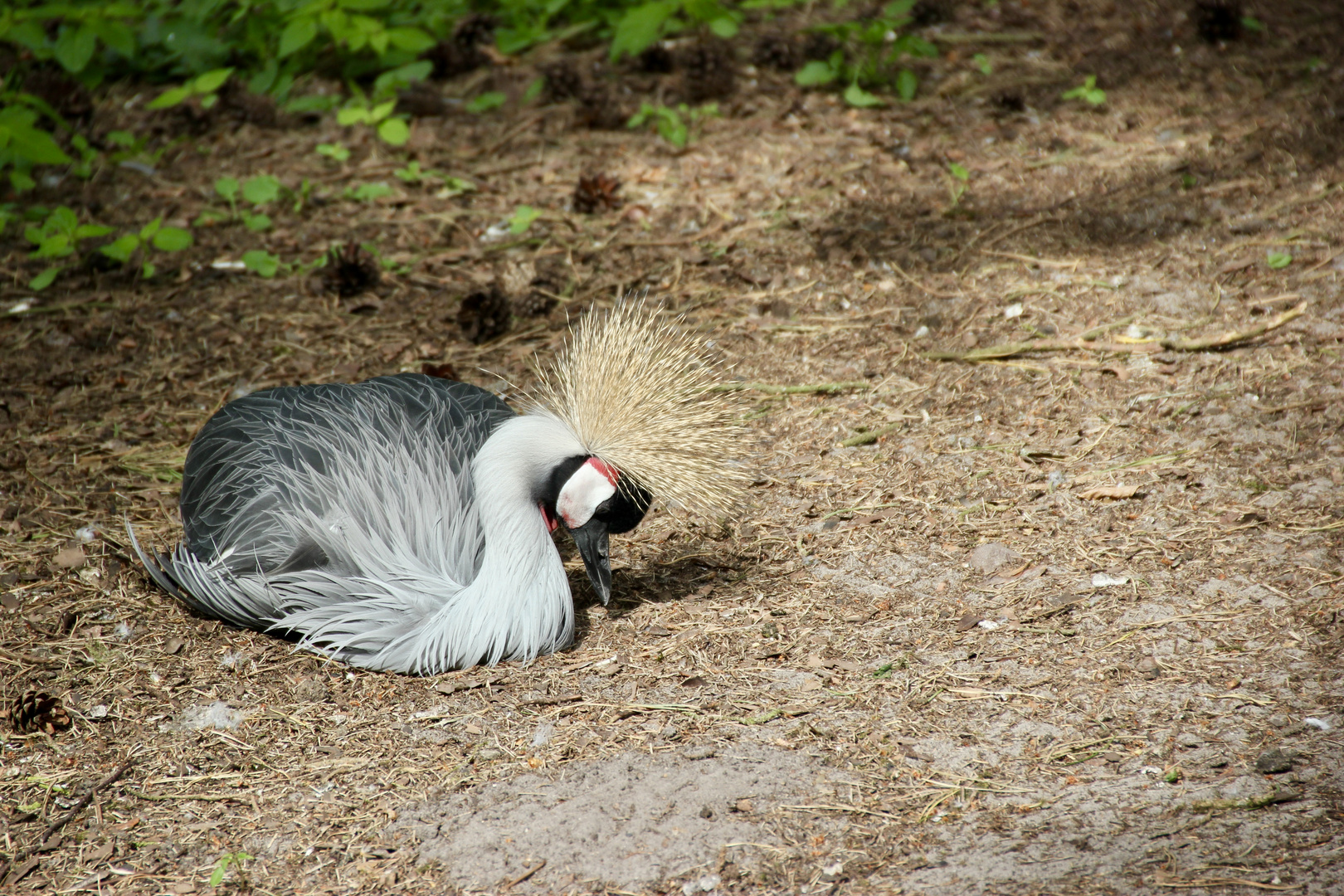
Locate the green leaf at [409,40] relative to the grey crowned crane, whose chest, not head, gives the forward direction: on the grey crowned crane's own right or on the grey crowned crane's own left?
on the grey crowned crane's own left

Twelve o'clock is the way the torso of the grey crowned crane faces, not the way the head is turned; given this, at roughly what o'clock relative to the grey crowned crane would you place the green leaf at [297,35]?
The green leaf is roughly at 9 o'clock from the grey crowned crane.

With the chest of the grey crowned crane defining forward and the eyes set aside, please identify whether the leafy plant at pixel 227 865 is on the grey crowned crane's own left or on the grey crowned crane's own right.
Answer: on the grey crowned crane's own right

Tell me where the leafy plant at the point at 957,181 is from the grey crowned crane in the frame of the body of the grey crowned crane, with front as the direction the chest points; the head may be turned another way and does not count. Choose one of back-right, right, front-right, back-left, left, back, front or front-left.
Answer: front-left

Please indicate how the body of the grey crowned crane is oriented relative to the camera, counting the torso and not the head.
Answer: to the viewer's right

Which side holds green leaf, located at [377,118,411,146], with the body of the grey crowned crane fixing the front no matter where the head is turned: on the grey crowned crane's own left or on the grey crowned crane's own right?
on the grey crowned crane's own left

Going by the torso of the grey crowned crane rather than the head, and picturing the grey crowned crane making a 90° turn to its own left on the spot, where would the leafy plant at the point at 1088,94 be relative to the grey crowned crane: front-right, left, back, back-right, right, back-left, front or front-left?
front-right

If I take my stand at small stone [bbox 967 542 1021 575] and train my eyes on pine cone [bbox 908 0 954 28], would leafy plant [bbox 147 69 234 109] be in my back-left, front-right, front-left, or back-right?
front-left

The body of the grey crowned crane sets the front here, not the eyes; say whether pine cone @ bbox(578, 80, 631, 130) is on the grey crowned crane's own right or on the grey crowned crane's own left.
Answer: on the grey crowned crane's own left

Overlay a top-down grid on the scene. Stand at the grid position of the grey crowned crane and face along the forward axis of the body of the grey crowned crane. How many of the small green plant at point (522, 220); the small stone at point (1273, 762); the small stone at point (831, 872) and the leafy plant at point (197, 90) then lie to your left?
2

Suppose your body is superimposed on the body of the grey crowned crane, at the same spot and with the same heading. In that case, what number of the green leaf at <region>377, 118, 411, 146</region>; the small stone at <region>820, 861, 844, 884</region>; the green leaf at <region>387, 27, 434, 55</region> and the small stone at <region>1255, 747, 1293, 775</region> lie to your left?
2

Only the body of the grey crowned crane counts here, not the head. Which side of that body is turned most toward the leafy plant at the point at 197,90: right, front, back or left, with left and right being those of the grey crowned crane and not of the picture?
left
